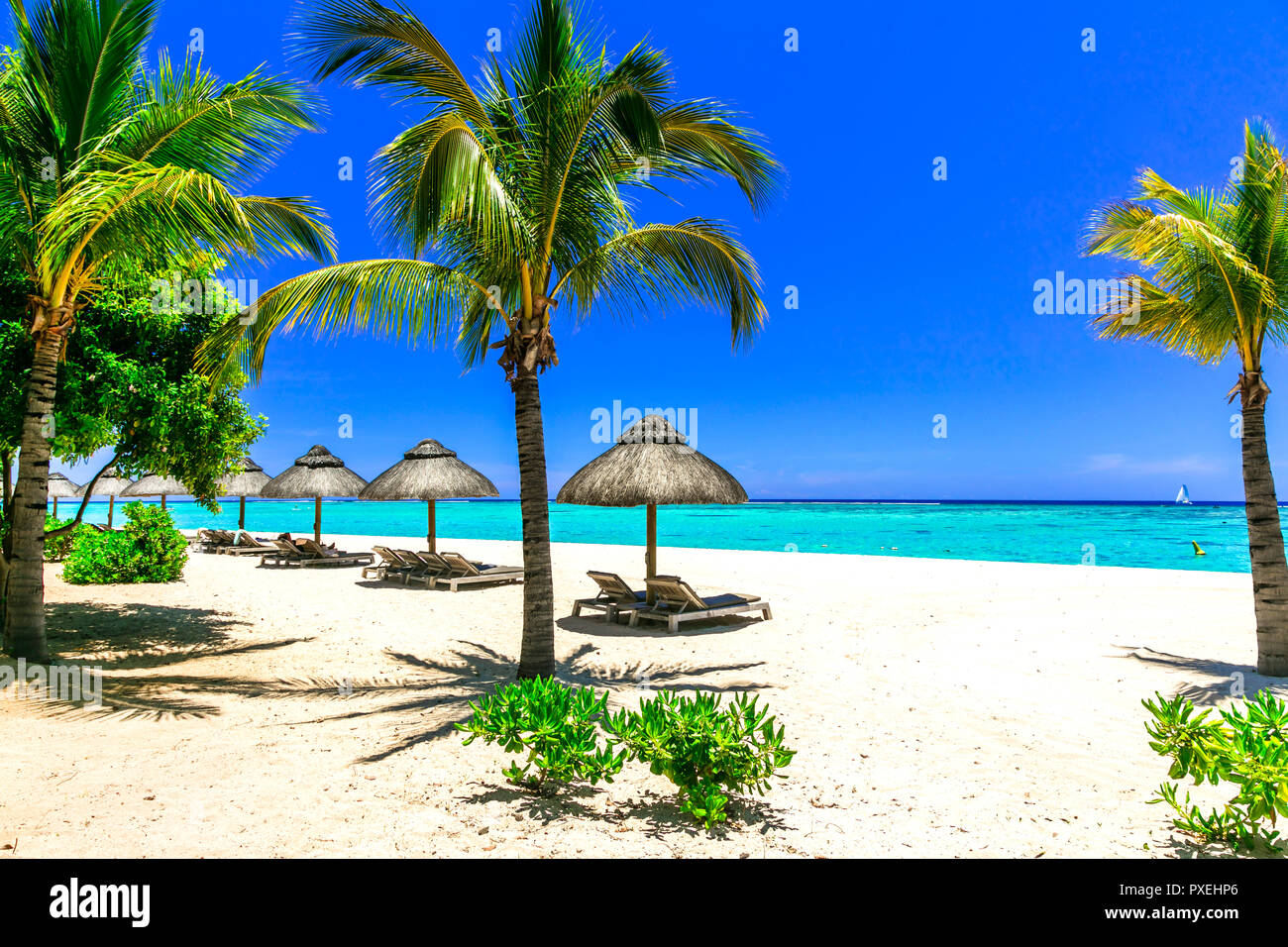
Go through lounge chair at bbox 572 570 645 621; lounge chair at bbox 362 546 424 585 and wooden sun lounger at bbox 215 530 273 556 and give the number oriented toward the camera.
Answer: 0

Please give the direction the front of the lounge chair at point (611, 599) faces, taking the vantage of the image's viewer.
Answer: facing away from the viewer and to the right of the viewer

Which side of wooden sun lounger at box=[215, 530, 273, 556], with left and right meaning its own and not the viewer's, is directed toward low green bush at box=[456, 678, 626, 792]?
right

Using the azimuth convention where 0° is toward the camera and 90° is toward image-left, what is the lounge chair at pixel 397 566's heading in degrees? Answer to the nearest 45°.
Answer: approximately 225°

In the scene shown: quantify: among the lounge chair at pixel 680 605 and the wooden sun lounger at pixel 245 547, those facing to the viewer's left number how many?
0

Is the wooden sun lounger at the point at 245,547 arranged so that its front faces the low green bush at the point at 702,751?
no

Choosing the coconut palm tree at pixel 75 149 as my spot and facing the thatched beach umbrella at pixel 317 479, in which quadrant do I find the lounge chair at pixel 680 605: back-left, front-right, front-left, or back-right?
front-right

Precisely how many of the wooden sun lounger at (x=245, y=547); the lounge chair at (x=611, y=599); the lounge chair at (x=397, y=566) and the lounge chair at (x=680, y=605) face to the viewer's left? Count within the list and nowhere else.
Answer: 0

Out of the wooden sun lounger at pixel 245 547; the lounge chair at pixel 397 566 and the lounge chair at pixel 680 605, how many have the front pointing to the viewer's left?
0

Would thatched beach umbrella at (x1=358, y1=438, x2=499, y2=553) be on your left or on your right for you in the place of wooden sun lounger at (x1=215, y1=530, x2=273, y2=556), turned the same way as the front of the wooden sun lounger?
on your right

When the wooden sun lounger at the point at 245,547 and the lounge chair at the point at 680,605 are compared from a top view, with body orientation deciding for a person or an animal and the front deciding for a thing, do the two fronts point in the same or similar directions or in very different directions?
same or similar directions

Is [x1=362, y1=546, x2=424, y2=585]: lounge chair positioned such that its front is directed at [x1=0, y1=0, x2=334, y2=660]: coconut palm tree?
no

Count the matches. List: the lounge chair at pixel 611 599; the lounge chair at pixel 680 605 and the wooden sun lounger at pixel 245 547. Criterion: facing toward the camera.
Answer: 0

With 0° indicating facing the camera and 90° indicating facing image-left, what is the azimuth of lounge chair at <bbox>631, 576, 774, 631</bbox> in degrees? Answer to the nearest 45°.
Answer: approximately 225°

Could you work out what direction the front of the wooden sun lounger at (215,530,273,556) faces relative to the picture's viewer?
facing to the right of the viewer

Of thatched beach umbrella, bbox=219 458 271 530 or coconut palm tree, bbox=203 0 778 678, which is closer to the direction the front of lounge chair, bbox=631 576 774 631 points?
the thatched beach umbrella
